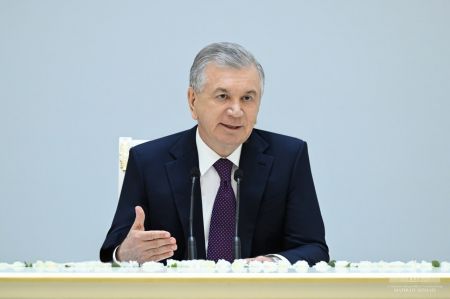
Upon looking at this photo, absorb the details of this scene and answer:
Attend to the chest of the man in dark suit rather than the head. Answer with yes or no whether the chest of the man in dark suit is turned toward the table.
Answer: yes

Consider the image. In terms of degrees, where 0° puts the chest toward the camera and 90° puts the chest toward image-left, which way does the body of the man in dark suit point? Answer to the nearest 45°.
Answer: approximately 0°

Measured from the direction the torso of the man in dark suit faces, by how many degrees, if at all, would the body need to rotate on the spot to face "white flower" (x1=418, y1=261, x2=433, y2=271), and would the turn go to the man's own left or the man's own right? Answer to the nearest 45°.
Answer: approximately 45° to the man's own left
